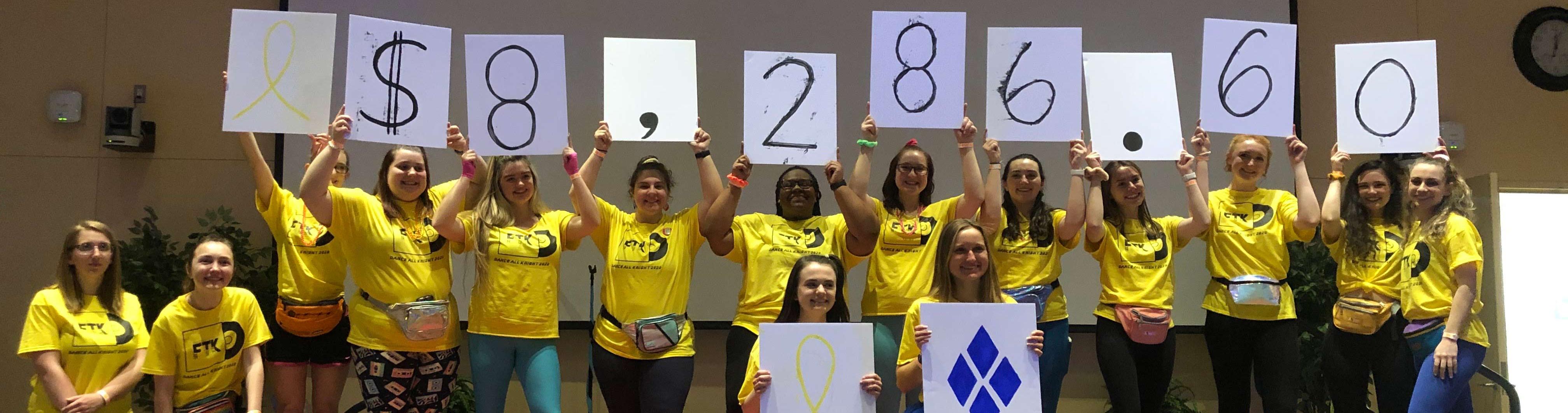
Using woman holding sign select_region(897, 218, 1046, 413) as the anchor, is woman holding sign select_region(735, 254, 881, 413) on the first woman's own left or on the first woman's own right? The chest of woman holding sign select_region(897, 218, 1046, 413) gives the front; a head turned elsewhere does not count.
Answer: on the first woman's own right

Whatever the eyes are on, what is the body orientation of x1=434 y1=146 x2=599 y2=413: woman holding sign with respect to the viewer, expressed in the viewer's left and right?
facing the viewer

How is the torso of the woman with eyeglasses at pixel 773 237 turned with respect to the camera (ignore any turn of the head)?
toward the camera

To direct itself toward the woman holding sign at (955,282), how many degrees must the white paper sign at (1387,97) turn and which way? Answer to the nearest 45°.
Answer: approximately 45° to its right

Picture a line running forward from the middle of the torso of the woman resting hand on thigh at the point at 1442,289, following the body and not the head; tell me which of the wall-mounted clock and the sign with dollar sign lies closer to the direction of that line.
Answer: the sign with dollar sign

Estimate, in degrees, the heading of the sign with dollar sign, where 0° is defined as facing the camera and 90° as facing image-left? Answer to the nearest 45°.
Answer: approximately 0°

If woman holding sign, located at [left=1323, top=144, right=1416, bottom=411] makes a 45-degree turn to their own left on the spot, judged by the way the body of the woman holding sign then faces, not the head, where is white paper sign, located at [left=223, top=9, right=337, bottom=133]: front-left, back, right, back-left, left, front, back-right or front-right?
right

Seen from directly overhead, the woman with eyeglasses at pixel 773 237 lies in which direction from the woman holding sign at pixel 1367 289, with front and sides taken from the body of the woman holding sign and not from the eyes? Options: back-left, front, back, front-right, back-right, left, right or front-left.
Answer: front-right

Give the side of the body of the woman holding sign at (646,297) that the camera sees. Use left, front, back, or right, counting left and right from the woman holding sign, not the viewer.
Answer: front
